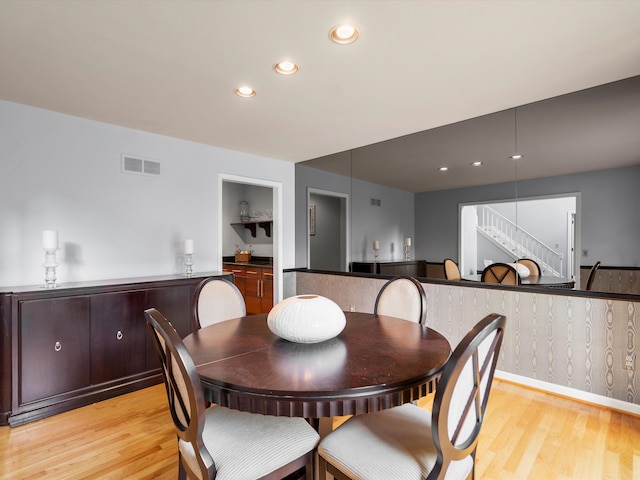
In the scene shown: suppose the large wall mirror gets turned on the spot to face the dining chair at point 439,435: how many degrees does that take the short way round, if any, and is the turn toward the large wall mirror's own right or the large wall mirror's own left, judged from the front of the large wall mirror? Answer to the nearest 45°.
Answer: approximately 45° to the large wall mirror's own left

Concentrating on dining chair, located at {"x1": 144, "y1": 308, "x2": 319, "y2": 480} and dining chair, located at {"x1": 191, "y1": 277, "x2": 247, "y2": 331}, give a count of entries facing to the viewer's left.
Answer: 0

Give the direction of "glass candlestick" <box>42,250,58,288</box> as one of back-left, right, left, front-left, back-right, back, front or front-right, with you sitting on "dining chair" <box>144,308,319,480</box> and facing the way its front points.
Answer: left

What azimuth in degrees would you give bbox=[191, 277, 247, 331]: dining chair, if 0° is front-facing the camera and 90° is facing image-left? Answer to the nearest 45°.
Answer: approximately 315°

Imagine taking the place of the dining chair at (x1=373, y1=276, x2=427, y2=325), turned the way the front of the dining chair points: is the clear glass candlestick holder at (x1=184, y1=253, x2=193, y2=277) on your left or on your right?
on your right

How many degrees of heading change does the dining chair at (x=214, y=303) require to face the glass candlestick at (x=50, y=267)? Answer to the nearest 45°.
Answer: approximately 180°

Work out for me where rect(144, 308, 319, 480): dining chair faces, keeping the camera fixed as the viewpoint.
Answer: facing away from the viewer and to the right of the viewer

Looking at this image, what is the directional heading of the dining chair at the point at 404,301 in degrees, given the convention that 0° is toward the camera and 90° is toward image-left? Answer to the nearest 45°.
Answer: approximately 45°

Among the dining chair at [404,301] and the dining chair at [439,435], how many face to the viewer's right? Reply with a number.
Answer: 0

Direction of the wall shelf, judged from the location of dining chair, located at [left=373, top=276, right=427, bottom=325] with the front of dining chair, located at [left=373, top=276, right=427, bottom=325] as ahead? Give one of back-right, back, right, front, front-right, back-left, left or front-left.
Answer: right

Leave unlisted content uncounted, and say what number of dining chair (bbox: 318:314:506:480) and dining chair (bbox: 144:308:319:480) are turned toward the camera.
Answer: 0

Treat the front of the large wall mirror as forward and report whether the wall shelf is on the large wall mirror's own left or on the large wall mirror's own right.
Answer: on the large wall mirror's own right

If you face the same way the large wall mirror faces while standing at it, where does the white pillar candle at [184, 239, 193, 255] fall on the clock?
The white pillar candle is roughly at 1 o'clock from the large wall mirror.

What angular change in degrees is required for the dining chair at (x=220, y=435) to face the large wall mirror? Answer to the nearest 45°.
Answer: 0° — it already faces it

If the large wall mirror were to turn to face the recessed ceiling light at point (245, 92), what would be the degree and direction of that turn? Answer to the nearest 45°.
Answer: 0° — it already faces it

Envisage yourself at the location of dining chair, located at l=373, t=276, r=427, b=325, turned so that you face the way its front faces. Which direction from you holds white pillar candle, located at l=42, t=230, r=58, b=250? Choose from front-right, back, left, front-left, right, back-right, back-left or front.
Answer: front-right

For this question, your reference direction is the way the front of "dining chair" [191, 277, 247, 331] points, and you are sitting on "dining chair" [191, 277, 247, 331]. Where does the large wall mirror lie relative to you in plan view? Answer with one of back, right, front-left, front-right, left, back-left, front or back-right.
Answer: front-left

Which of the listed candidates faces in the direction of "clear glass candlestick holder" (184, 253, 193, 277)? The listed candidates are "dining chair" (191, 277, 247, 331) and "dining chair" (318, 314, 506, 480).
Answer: "dining chair" (318, 314, 506, 480)

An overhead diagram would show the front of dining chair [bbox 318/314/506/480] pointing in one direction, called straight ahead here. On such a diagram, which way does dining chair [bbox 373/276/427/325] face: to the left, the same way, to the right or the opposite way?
to the left

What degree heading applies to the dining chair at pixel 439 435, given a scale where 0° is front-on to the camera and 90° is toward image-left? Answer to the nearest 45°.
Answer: approximately 135°
